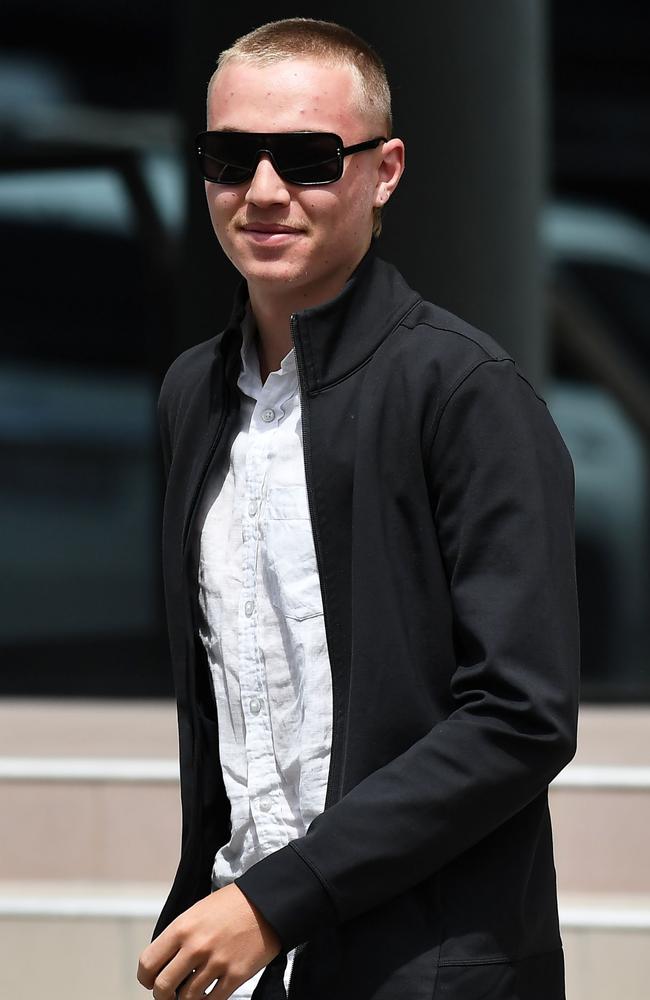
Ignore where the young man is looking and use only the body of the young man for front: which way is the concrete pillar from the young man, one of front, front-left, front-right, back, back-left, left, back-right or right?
back-right

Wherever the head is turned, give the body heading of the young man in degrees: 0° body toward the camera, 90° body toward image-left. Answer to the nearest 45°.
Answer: approximately 45°

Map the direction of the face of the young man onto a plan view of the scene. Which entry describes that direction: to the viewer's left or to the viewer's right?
to the viewer's left
